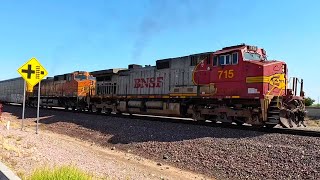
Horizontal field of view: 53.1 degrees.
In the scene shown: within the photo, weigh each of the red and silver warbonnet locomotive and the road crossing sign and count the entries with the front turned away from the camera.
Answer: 0

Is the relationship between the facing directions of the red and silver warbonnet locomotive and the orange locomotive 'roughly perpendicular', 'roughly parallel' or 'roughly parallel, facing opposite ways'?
roughly parallel

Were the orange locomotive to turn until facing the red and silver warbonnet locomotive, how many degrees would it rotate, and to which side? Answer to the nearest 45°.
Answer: approximately 45° to its right

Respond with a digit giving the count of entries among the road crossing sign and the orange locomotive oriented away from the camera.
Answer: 0

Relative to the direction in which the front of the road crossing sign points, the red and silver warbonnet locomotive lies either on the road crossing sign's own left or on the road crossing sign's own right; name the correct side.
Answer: on the road crossing sign's own left

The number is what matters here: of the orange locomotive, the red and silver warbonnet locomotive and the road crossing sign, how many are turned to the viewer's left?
0

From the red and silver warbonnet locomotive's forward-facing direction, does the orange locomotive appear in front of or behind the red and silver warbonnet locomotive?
behind

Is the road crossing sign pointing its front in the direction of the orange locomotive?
no

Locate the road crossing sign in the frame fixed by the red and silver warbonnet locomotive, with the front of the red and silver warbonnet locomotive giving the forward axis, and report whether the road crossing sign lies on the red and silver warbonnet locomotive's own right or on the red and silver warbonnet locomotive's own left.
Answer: on the red and silver warbonnet locomotive's own right

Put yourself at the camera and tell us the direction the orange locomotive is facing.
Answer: facing the viewer and to the right of the viewer

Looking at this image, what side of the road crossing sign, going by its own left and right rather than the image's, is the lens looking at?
front
